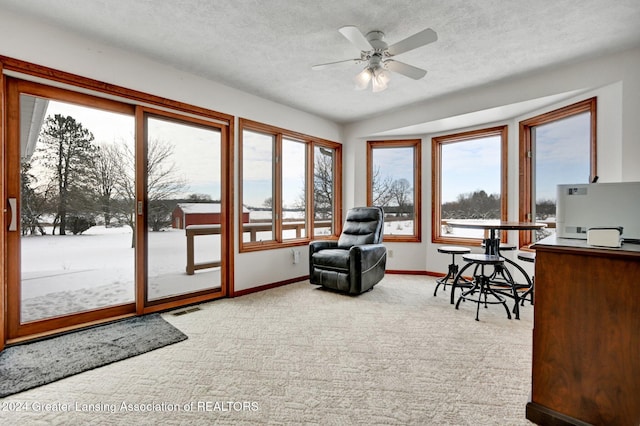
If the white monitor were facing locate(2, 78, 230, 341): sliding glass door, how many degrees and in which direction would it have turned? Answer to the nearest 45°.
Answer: approximately 135° to its left

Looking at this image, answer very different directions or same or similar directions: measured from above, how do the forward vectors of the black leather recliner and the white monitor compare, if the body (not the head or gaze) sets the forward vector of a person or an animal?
very different directions

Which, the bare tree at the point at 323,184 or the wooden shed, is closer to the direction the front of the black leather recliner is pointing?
the wooden shed

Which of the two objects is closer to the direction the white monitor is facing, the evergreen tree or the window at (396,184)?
the window

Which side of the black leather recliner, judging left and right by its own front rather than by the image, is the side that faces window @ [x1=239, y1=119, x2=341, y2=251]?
right

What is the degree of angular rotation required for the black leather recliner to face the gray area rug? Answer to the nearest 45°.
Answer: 0° — it already faces it

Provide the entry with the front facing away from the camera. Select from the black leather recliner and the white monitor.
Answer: the white monitor

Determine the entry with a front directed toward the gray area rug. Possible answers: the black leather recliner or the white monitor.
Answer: the black leather recliner

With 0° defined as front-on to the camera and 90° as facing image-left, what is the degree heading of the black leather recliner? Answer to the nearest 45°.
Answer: approximately 45°

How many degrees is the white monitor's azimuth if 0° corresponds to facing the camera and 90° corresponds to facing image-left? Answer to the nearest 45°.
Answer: approximately 180°

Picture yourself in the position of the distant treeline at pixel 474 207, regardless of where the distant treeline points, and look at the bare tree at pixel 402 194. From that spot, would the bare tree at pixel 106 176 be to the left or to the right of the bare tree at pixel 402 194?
left

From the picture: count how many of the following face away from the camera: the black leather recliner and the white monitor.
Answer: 1
